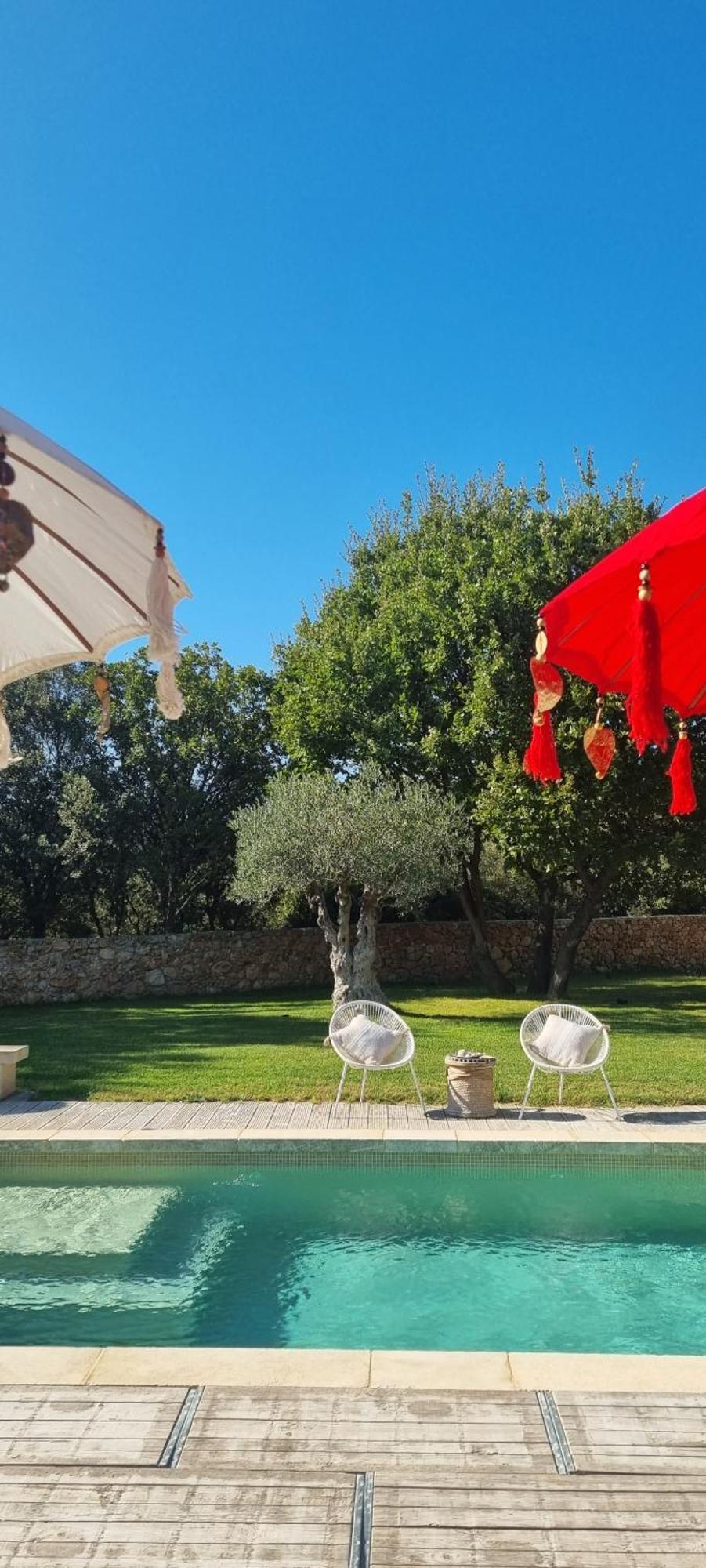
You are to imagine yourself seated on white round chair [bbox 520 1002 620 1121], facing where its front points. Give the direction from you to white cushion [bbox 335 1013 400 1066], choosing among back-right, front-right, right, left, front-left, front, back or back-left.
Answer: right

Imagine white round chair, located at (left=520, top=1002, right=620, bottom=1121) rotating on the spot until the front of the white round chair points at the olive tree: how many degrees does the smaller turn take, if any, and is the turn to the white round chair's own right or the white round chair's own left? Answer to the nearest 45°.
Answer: approximately 135° to the white round chair's own right

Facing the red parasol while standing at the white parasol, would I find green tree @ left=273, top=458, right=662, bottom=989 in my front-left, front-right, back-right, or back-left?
front-left

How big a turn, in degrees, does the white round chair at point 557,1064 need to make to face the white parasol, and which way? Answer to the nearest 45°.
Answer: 0° — it already faces it

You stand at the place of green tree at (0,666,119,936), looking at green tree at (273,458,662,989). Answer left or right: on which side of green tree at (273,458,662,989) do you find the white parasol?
right

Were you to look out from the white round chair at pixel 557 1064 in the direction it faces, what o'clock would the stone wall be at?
The stone wall is roughly at 5 o'clock from the white round chair.

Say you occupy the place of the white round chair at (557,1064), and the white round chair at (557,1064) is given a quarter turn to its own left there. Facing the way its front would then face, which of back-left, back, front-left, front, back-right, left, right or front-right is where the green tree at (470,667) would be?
left

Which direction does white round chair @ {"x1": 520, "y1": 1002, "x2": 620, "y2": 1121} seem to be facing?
toward the camera

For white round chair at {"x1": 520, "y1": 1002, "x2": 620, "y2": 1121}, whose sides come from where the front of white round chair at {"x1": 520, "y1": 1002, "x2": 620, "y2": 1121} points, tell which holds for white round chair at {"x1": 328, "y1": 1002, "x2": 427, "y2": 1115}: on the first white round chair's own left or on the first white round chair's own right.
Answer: on the first white round chair's own right

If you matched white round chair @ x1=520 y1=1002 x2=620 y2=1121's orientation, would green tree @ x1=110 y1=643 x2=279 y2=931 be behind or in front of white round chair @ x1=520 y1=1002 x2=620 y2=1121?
behind

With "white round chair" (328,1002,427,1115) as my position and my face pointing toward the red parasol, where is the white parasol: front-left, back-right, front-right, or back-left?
front-right

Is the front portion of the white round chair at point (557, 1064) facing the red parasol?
yes

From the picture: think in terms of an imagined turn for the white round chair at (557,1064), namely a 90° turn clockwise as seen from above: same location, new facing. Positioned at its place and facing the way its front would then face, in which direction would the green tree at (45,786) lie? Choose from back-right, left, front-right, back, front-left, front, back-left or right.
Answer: front-right

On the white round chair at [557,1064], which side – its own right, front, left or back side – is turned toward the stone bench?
right
